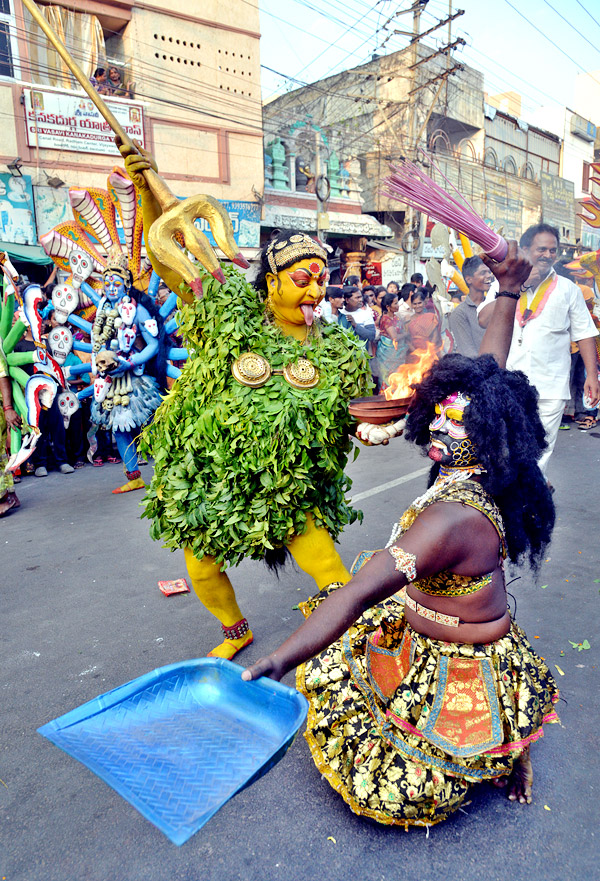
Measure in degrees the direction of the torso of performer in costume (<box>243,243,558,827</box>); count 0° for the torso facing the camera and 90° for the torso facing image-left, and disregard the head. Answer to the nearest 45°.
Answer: approximately 90°

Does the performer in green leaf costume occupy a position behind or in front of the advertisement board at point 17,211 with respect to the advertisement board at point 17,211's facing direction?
in front

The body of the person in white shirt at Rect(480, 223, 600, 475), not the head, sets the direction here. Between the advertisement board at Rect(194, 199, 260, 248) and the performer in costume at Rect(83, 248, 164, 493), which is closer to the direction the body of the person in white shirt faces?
the performer in costume

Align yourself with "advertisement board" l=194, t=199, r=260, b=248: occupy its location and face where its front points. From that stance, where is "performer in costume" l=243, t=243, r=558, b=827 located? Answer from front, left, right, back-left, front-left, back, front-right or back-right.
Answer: front

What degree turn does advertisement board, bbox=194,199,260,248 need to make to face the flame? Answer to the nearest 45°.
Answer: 0° — it already faces it

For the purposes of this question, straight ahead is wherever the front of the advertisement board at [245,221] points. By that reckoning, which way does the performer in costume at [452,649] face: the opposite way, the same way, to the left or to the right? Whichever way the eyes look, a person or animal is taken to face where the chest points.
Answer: to the right

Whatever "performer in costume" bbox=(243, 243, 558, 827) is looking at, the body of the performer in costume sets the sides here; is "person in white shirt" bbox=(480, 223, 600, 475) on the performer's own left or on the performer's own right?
on the performer's own right

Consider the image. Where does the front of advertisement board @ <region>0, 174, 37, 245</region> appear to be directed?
toward the camera

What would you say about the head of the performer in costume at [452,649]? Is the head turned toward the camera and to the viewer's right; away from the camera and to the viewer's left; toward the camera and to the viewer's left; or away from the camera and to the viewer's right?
toward the camera and to the viewer's left

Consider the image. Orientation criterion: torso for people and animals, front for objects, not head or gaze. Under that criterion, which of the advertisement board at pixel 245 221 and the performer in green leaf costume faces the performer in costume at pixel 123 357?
the advertisement board

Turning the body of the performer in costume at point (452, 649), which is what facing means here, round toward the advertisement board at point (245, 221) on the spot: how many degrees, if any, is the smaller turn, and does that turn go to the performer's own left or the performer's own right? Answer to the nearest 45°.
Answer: approximately 90° to the performer's own right

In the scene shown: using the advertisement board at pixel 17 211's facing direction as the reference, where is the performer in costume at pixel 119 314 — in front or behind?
in front

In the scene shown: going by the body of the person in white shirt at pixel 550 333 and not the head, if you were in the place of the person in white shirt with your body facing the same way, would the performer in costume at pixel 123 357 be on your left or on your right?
on your right

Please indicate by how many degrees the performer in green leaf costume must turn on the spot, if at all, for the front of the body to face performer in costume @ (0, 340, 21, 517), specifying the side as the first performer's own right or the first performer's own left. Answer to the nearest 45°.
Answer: approximately 135° to the first performer's own right
